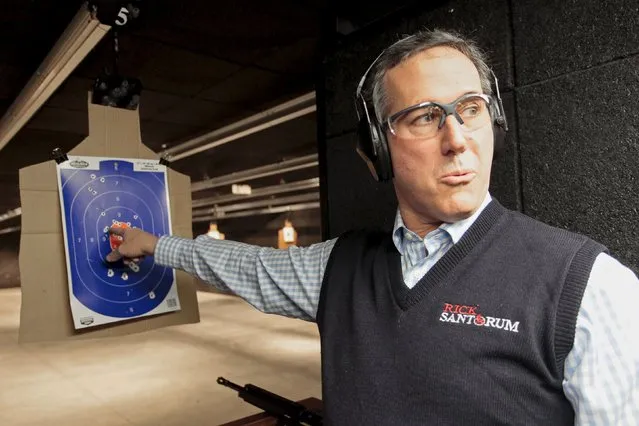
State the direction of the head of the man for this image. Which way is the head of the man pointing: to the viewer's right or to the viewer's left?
to the viewer's right

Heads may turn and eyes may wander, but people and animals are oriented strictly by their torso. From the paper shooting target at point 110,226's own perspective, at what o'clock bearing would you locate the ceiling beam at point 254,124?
The ceiling beam is roughly at 7 o'clock from the paper shooting target.

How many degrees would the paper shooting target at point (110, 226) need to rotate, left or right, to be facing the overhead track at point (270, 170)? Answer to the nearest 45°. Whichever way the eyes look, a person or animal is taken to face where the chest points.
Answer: approximately 135° to its left

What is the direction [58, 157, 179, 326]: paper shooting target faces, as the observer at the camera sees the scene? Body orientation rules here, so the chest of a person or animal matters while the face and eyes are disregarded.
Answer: facing the viewer

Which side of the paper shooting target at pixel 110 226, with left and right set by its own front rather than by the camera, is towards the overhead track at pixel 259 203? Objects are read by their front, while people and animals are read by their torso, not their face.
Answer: back

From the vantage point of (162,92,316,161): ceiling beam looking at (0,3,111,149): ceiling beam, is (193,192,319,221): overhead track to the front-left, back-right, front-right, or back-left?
back-right

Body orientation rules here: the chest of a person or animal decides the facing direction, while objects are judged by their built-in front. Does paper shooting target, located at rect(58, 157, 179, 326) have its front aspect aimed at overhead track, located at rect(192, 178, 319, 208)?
no
